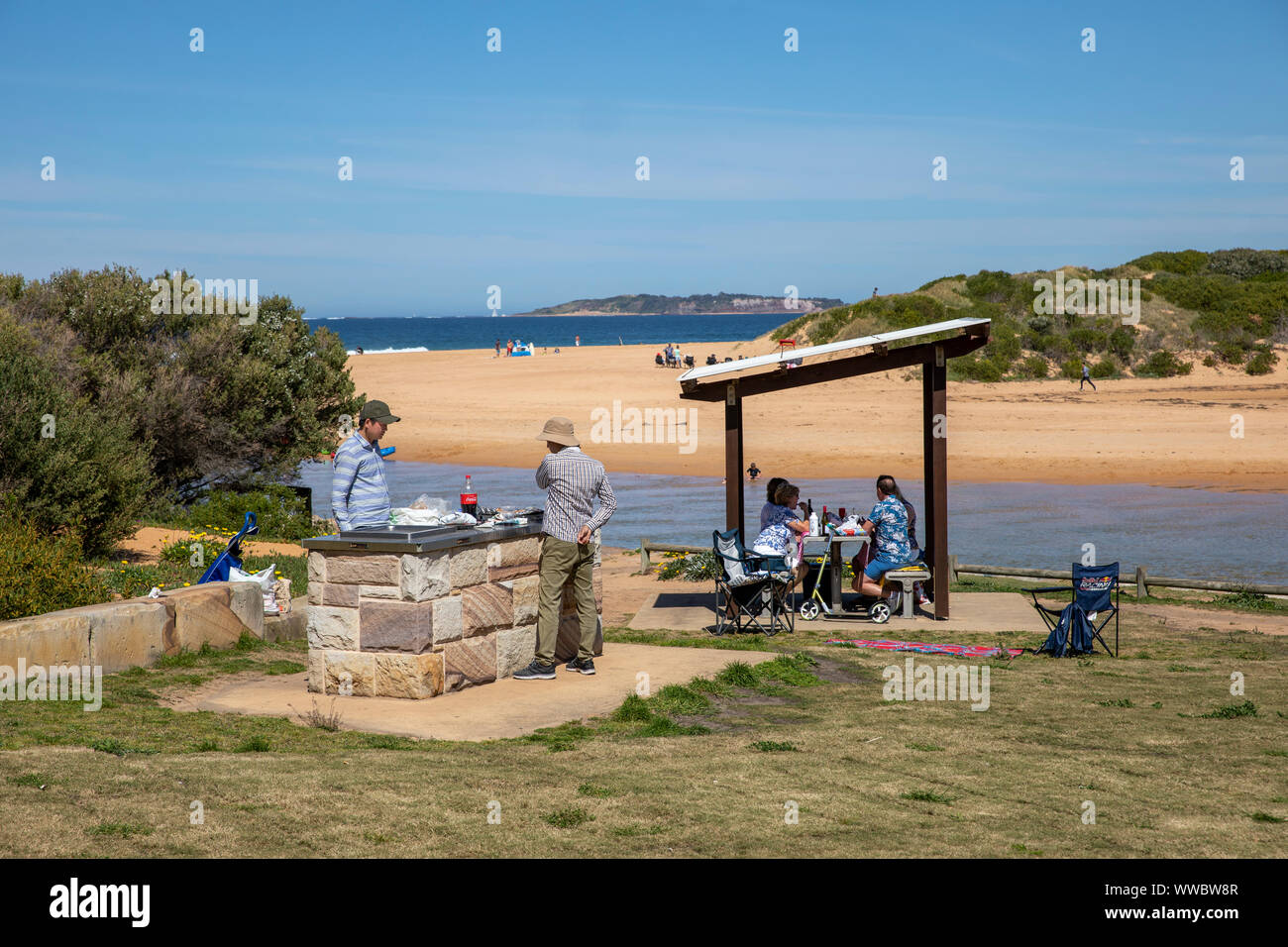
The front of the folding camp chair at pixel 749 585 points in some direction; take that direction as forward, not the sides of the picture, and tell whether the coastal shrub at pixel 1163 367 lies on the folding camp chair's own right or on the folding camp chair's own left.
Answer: on the folding camp chair's own left

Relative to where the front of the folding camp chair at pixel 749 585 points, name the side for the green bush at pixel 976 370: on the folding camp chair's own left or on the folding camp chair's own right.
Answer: on the folding camp chair's own left

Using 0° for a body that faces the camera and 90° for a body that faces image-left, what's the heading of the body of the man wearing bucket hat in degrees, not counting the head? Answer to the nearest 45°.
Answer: approximately 135°

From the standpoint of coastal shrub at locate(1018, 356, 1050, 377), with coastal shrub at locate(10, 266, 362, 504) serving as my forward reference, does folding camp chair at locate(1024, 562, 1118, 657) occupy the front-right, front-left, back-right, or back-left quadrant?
front-left

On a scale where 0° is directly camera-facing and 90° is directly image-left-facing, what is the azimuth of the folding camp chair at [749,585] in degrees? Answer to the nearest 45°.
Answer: approximately 315°

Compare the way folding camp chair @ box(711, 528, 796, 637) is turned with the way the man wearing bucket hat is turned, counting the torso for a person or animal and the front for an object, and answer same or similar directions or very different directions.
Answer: very different directions

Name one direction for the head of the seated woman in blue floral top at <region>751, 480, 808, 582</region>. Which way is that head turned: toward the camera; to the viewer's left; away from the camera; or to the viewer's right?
to the viewer's right

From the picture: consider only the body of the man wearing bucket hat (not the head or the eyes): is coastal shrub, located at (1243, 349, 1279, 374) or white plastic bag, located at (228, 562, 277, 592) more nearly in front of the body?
the white plastic bag

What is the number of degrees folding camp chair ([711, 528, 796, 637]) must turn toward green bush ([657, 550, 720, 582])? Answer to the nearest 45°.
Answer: approximately 135° to its left
